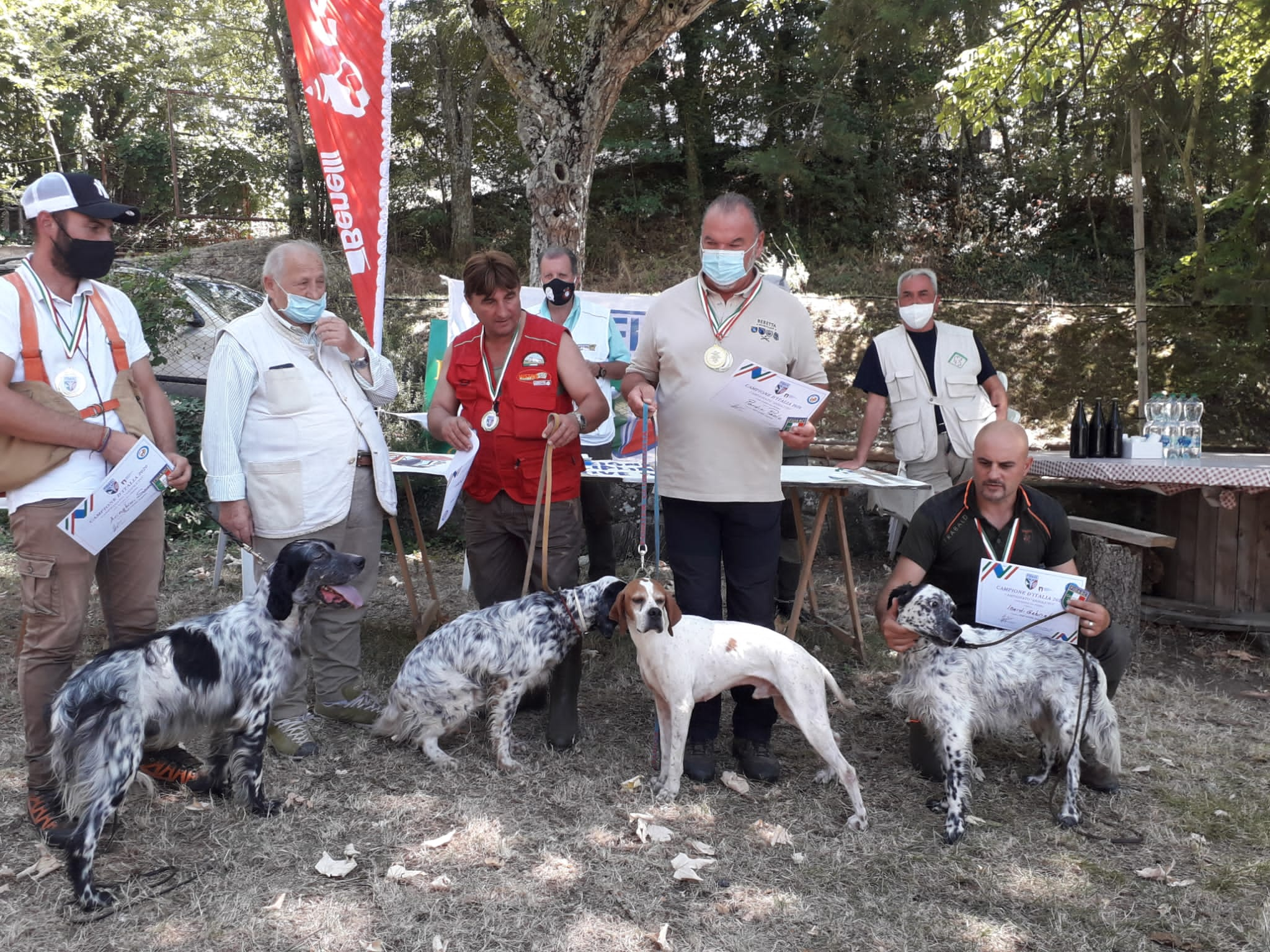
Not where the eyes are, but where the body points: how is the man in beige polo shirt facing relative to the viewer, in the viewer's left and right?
facing the viewer

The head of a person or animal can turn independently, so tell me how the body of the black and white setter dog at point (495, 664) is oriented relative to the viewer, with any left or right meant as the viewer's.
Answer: facing to the right of the viewer

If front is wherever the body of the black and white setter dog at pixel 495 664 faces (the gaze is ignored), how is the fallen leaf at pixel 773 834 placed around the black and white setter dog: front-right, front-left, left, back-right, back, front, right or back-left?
front-right

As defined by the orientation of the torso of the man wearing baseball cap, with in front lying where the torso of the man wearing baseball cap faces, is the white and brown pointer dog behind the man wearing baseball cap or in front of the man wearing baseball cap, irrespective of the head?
in front

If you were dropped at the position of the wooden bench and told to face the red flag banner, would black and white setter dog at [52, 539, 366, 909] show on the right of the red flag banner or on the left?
left

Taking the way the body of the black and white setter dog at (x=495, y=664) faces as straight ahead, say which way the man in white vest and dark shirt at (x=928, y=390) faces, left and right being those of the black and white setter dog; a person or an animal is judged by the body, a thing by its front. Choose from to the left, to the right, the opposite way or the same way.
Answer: to the right

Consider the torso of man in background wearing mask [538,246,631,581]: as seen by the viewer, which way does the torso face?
toward the camera

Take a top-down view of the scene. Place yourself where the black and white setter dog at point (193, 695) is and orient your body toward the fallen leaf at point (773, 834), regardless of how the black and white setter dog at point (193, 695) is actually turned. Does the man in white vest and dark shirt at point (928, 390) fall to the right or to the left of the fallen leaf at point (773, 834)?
left

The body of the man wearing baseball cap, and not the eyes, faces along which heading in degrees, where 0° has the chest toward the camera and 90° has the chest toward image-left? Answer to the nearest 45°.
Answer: approximately 315°

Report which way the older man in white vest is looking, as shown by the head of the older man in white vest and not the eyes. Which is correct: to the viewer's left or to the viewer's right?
to the viewer's right
